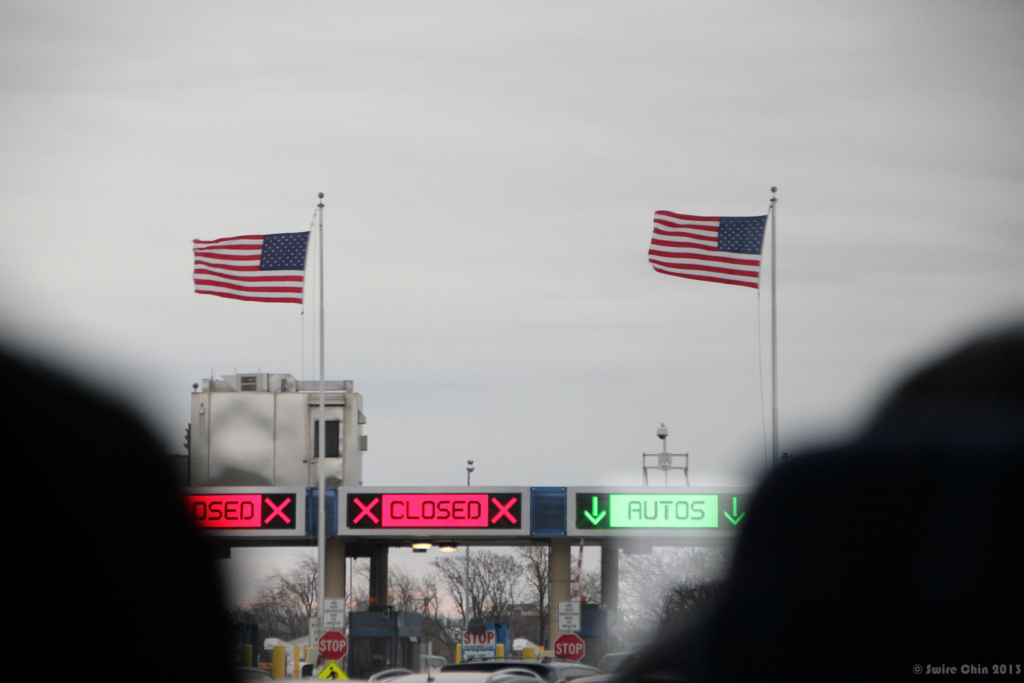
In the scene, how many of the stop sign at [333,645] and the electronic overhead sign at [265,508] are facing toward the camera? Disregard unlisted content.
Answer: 2

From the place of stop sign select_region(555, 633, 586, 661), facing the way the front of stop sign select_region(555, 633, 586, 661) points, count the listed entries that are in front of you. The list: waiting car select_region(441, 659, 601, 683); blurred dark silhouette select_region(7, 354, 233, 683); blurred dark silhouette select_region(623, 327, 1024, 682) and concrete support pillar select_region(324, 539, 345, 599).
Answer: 3

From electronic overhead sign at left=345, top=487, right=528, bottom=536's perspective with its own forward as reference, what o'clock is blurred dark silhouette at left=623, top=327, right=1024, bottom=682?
The blurred dark silhouette is roughly at 12 o'clock from the electronic overhead sign.

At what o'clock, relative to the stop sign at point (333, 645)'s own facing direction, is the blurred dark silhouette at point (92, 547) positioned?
The blurred dark silhouette is roughly at 12 o'clock from the stop sign.

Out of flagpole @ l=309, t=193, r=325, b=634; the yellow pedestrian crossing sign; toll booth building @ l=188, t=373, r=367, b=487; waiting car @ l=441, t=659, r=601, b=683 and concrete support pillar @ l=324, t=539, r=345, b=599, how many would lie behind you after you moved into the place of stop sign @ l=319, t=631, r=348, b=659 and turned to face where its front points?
3

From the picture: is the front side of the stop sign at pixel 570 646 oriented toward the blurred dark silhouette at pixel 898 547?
yes
